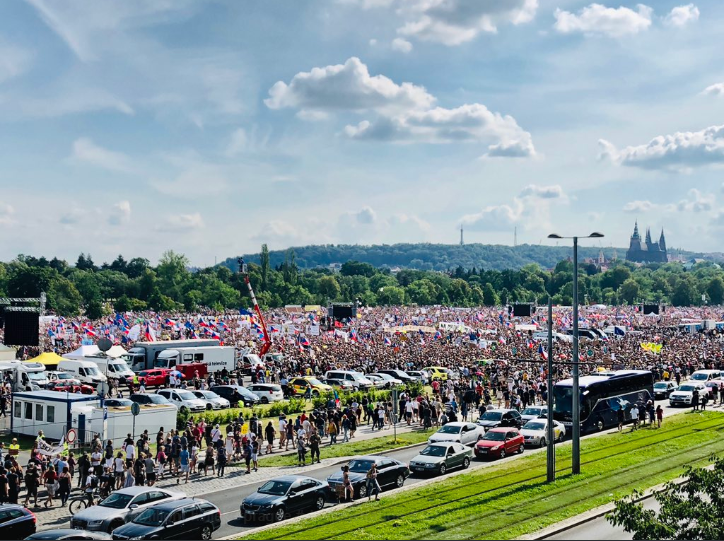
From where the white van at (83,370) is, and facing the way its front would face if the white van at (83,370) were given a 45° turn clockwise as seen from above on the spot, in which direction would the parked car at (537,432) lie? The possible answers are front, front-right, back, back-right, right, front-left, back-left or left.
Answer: front-left

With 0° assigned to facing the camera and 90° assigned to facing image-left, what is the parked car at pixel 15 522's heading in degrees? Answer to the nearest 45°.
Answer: approximately 45°

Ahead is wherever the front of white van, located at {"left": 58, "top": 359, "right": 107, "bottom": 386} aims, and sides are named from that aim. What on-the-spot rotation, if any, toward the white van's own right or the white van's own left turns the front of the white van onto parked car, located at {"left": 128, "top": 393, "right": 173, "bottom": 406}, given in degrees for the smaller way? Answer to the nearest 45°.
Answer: approximately 45° to the white van's own right

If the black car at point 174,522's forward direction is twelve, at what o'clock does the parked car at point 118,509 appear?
The parked car is roughly at 3 o'clock from the black car.

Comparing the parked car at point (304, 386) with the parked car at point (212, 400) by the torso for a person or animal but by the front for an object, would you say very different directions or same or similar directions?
same or similar directions

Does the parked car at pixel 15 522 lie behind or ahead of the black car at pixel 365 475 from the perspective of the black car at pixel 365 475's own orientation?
ahead

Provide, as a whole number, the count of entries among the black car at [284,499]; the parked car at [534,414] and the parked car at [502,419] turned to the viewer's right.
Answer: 0

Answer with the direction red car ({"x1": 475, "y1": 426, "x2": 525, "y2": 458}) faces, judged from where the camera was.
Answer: facing the viewer and to the left of the viewer

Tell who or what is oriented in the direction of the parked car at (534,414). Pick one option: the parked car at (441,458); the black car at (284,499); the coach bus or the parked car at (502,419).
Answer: the coach bus

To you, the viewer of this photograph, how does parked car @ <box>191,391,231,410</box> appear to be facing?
facing the viewer and to the right of the viewer

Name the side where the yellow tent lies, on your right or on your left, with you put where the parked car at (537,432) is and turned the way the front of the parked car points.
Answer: on your right

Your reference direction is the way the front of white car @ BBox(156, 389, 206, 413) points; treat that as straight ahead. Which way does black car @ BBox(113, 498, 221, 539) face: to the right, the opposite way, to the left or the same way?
to the right

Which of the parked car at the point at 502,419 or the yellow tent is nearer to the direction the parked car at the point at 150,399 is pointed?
the parked car

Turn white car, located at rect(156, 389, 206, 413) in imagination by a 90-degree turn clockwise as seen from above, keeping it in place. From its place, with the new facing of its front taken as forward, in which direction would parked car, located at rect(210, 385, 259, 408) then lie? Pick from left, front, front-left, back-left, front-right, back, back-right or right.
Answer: back
